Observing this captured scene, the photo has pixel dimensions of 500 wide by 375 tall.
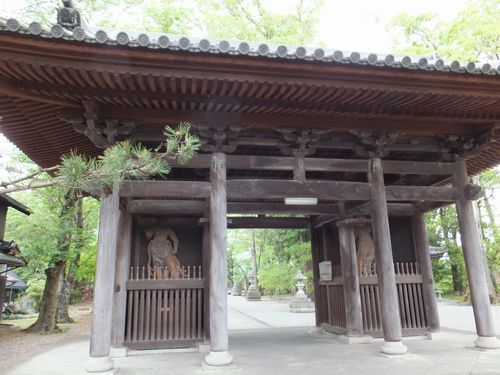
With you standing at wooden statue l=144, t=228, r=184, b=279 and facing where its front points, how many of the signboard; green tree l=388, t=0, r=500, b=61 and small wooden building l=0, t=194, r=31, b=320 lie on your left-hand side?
2

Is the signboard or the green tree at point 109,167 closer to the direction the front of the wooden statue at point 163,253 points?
the green tree

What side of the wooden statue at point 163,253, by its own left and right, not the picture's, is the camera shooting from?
front

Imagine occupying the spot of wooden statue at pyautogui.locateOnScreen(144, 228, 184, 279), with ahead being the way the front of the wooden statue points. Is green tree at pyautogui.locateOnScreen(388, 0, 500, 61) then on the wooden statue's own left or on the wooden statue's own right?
on the wooden statue's own left

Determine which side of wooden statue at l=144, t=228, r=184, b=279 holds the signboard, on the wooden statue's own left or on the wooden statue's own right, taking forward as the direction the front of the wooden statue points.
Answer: on the wooden statue's own left

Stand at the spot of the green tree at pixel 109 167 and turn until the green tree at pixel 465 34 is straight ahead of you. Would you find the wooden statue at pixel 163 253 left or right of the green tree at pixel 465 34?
left

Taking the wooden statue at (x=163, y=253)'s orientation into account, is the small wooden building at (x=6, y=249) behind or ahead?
behind
